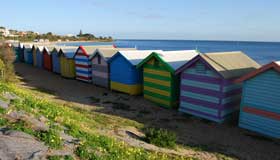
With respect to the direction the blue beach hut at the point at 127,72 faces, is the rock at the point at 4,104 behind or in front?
behind

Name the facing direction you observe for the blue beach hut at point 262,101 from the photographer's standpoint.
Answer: facing away from the viewer and to the right of the viewer

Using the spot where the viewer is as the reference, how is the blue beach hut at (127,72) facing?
facing away from the viewer and to the right of the viewer

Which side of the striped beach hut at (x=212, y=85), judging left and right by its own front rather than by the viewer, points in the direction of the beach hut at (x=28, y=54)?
left

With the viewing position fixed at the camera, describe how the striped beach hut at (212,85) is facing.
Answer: facing away from the viewer and to the right of the viewer

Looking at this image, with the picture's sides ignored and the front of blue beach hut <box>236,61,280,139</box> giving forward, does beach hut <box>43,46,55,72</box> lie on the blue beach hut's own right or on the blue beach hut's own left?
on the blue beach hut's own left

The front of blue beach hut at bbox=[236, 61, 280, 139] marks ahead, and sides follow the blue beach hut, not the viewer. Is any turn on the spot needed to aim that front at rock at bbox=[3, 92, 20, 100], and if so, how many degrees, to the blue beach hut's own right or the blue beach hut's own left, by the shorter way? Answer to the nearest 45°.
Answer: approximately 180°

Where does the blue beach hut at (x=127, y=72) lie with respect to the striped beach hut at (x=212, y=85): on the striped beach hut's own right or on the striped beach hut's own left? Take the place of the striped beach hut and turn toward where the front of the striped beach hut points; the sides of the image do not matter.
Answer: on the striped beach hut's own left

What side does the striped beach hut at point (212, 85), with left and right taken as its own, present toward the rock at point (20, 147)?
back

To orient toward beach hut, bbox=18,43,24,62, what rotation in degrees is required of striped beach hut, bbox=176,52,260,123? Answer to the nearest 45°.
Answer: approximately 90° to its left

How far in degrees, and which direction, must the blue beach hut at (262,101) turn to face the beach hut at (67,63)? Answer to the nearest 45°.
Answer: approximately 90° to its left

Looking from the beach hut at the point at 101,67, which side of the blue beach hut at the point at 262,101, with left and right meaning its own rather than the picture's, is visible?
left

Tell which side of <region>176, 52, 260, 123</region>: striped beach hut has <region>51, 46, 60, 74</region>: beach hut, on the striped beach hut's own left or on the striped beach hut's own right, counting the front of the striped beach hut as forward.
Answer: on the striped beach hut's own left

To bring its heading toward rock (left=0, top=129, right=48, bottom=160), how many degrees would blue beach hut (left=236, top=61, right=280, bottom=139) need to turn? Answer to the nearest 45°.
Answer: approximately 180°
